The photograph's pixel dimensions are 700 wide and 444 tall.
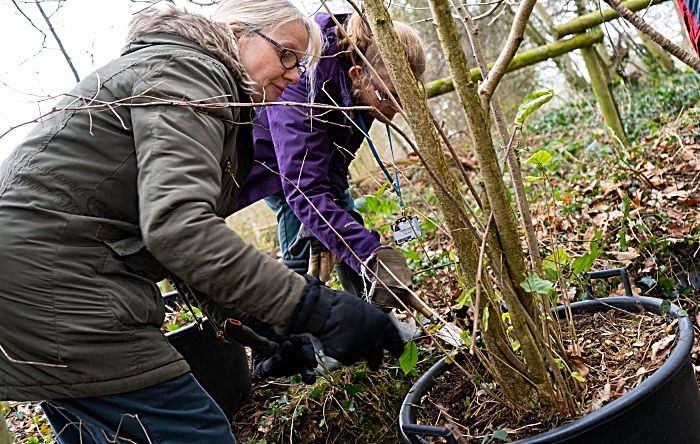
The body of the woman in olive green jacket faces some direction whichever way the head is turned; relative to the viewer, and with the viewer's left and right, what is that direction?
facing to the right of the viewer

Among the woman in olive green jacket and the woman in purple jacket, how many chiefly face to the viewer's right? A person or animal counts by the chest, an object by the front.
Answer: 2

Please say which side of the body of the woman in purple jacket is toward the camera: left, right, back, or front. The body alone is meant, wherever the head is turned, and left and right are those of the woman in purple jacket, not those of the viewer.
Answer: right

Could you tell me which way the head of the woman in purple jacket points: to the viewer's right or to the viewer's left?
to the viewer's right

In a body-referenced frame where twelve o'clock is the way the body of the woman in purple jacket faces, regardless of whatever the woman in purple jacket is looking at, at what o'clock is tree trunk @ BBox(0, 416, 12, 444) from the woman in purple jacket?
The tree trunk is roughly at 4 o'clock from the woman in purple jacket.

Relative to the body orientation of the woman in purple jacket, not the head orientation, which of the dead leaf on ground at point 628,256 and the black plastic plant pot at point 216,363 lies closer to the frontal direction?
the dead leaf on ground

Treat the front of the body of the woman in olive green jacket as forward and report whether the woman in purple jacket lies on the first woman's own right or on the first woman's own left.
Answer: on the first woman's own left

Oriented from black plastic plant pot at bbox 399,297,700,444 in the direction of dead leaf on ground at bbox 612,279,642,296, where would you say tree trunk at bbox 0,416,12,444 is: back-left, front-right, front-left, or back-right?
back-left

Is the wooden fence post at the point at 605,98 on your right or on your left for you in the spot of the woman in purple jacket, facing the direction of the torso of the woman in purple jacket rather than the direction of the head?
on your left
